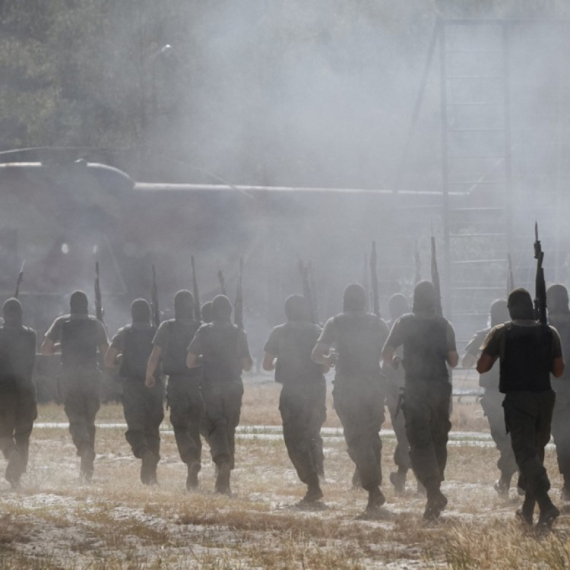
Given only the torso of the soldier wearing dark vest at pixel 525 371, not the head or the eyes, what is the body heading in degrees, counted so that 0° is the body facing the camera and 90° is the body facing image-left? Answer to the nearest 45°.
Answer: approximately 180°

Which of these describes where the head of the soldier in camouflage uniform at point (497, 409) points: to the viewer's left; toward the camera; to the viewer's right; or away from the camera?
away from the camera

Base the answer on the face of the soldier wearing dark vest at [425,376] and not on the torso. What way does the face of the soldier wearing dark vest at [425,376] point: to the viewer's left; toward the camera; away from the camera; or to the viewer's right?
away from the camera

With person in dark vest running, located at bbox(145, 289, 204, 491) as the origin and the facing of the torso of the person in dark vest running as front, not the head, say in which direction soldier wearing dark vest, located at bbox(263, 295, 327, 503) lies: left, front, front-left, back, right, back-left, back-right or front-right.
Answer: back-right

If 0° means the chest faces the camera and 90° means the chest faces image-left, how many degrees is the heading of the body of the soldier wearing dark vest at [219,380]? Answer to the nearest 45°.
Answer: approximately 180°

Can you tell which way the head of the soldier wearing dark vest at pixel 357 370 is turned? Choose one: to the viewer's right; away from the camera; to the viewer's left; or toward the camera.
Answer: away from the camera

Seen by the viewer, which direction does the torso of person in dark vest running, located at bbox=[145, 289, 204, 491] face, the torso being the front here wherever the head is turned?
away from the camera

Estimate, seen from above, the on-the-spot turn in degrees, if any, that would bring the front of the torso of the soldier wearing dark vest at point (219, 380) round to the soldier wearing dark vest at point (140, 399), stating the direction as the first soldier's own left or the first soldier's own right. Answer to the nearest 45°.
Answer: approximately 45° to the first soldier's own left

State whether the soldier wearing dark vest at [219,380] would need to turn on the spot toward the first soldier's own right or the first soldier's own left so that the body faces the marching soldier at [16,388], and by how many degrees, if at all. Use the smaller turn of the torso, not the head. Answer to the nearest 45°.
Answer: approximately 45° to the first soldier's own left

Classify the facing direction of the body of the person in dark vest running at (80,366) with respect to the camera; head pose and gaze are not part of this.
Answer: away from the camera

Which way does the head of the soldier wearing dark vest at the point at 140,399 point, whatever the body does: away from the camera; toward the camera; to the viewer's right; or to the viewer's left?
away from the camera

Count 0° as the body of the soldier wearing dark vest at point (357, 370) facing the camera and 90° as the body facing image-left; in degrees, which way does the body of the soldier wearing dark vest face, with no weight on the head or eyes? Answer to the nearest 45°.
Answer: approximately 180°

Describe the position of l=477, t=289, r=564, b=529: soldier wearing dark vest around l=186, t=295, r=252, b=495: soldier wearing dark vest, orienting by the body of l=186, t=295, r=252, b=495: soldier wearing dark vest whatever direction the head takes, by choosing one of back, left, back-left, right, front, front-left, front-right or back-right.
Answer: back-right

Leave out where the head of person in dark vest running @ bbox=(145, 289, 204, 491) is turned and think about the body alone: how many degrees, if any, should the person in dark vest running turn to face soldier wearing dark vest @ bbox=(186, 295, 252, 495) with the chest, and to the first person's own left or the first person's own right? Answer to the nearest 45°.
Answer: approximately 135° to the first person's own right
